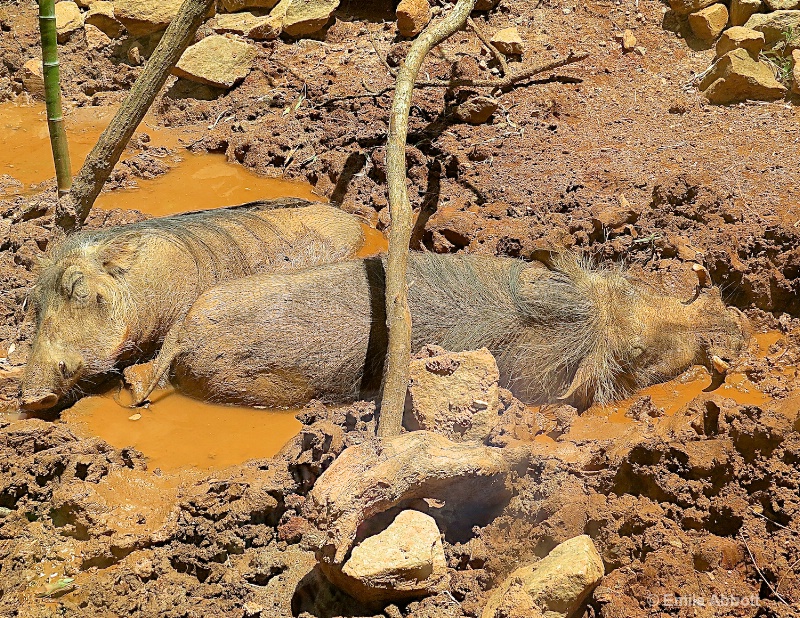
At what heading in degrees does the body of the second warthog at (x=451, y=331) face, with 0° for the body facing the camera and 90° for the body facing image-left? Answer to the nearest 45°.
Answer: approximately 270°

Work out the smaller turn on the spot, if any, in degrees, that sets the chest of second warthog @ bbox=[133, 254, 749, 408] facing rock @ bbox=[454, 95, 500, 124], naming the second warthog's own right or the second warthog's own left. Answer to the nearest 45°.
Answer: approximately 90° to the second warthog's own left

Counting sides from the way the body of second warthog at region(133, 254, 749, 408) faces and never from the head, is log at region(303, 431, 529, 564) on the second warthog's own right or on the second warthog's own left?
on the second warthog's own right

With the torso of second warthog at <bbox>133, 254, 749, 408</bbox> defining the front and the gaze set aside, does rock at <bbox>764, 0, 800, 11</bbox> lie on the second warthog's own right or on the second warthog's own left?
on the second warthog's own left

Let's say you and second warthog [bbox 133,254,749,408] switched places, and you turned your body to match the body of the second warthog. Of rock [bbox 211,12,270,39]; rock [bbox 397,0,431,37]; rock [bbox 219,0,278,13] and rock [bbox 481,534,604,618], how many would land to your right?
1

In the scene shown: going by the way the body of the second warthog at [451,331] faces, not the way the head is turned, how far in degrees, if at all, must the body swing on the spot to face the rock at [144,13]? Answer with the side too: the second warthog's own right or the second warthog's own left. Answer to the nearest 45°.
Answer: approximately 135° to the second warthog's own left

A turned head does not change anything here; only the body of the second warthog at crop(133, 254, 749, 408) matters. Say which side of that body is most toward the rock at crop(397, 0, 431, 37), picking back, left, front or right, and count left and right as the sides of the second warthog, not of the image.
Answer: left

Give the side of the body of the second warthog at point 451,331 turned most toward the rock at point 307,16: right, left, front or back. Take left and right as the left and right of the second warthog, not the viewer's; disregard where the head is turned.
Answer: left

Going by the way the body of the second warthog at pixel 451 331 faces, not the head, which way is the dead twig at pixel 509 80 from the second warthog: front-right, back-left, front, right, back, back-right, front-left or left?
left

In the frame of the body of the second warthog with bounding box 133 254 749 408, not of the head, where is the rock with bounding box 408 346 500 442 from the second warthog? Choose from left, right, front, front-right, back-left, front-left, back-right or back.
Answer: right

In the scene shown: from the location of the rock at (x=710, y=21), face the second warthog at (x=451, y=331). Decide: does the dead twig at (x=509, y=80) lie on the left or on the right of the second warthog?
right

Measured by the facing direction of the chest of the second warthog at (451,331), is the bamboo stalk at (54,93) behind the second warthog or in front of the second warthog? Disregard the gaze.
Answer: behind

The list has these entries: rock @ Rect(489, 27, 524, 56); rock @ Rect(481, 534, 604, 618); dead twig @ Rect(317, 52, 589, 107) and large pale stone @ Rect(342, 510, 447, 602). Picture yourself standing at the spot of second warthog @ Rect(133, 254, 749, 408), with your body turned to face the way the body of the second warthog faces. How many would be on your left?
2

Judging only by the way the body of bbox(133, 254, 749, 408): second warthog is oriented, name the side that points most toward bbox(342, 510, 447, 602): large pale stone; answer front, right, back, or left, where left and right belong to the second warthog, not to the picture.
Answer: right
